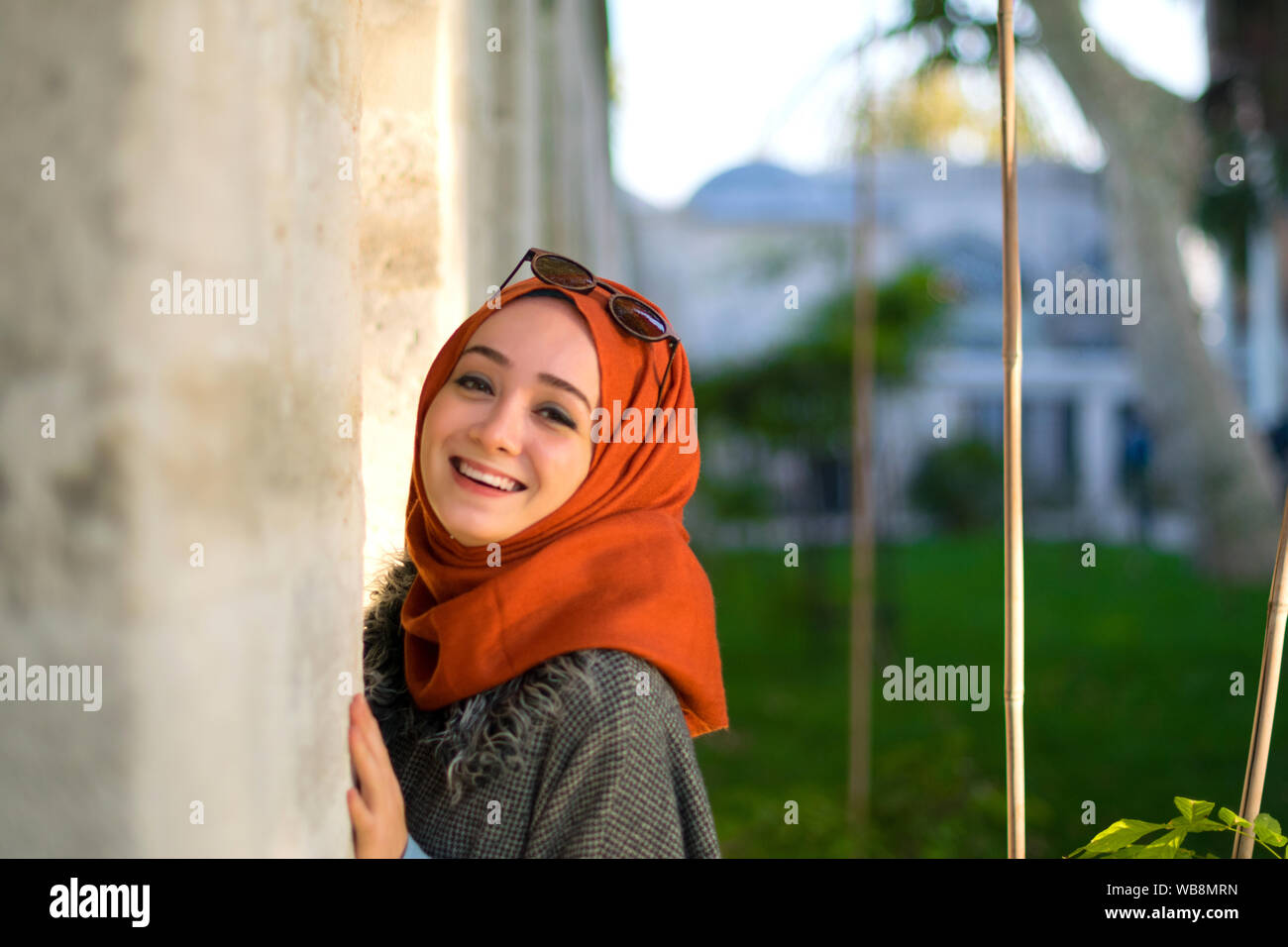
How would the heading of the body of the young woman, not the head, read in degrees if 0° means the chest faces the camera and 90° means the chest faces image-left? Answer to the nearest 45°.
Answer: approximately 45°

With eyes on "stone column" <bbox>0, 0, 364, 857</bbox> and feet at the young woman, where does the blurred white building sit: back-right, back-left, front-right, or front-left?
back-right

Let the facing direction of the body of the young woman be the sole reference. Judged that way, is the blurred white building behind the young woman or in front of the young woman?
behind
